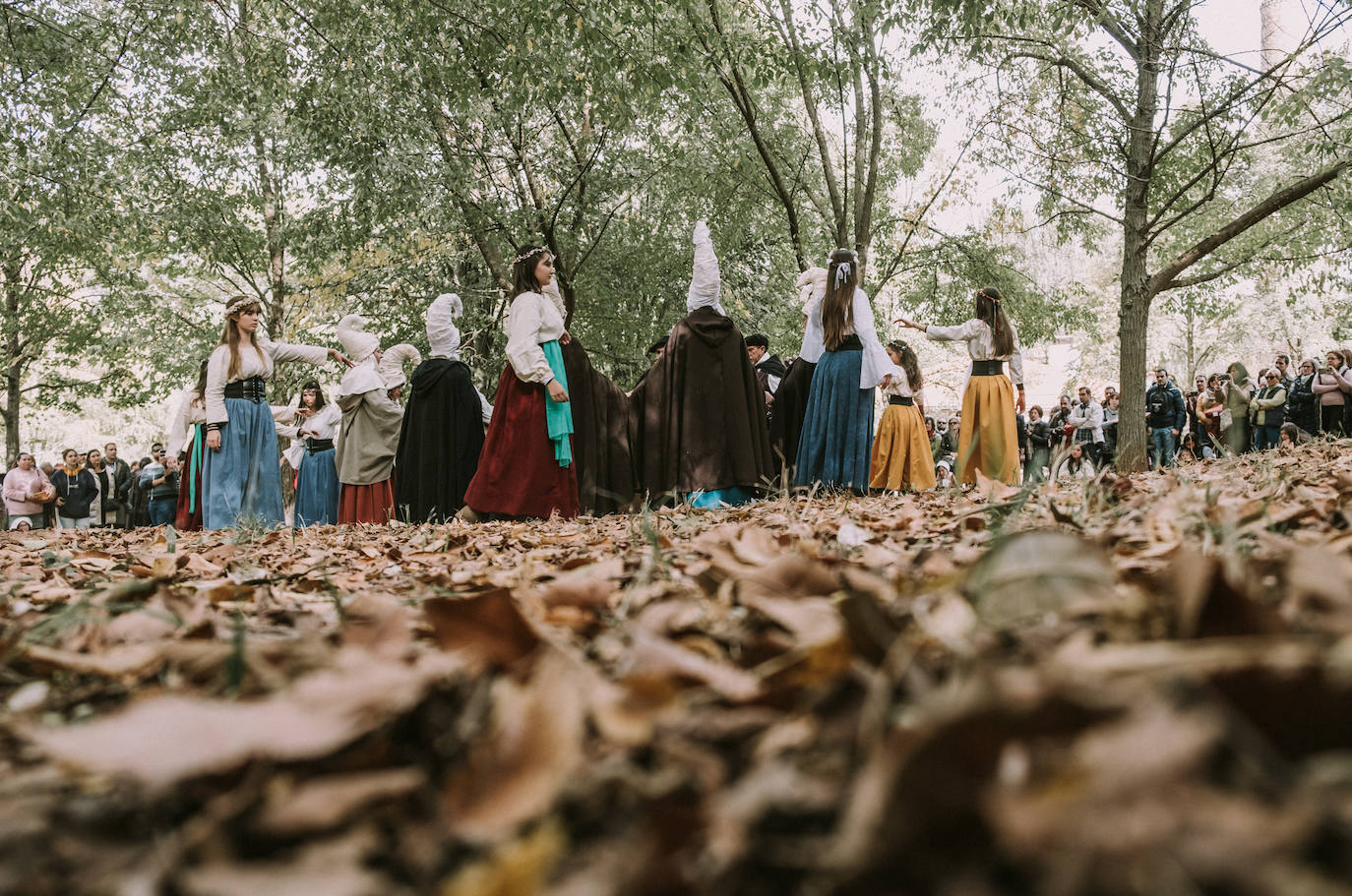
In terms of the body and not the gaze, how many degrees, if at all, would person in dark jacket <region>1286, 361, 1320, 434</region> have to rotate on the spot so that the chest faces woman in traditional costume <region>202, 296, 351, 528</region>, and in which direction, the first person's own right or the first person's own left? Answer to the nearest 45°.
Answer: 0° — they already face them

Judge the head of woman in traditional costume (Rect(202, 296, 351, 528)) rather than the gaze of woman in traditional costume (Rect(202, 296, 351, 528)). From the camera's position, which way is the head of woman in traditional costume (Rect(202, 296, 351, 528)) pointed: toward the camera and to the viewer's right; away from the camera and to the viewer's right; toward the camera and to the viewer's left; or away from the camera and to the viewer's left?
toward the camera and to the viewer's right

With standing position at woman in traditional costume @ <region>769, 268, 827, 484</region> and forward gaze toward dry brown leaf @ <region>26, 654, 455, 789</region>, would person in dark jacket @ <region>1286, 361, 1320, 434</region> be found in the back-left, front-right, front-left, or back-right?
back-left

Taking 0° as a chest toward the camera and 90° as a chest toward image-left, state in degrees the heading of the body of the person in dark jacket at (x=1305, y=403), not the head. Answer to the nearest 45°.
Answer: approximately 45°

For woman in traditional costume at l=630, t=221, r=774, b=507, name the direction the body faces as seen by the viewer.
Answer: away from the camera

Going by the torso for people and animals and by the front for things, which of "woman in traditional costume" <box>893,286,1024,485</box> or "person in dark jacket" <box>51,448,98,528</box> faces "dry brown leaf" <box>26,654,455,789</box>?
the person in dark jacket

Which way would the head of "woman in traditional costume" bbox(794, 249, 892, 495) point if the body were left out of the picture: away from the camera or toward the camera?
away from the camera

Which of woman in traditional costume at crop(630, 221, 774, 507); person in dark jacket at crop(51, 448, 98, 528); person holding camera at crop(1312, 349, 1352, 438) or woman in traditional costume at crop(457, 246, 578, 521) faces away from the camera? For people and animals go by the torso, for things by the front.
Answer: woman in traditional costume at crop(630, 221, 774, 507)

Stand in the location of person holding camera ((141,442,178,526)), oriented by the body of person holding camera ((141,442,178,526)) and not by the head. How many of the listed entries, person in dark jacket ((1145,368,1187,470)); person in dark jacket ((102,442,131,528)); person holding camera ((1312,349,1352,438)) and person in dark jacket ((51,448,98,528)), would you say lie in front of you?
2

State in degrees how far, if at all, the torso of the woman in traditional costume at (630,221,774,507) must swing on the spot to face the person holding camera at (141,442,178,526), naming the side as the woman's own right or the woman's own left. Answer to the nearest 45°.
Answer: approximately 45° to the woman's own left

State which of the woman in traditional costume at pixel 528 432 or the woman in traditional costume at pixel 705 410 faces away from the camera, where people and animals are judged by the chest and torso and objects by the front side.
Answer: the woman in traditional costume at pixel 705 410

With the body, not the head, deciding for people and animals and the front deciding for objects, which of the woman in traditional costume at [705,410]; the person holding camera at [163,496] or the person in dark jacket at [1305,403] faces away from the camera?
the woman in traditional costume

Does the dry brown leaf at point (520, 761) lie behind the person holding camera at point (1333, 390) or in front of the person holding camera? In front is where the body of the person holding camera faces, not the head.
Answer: in front
